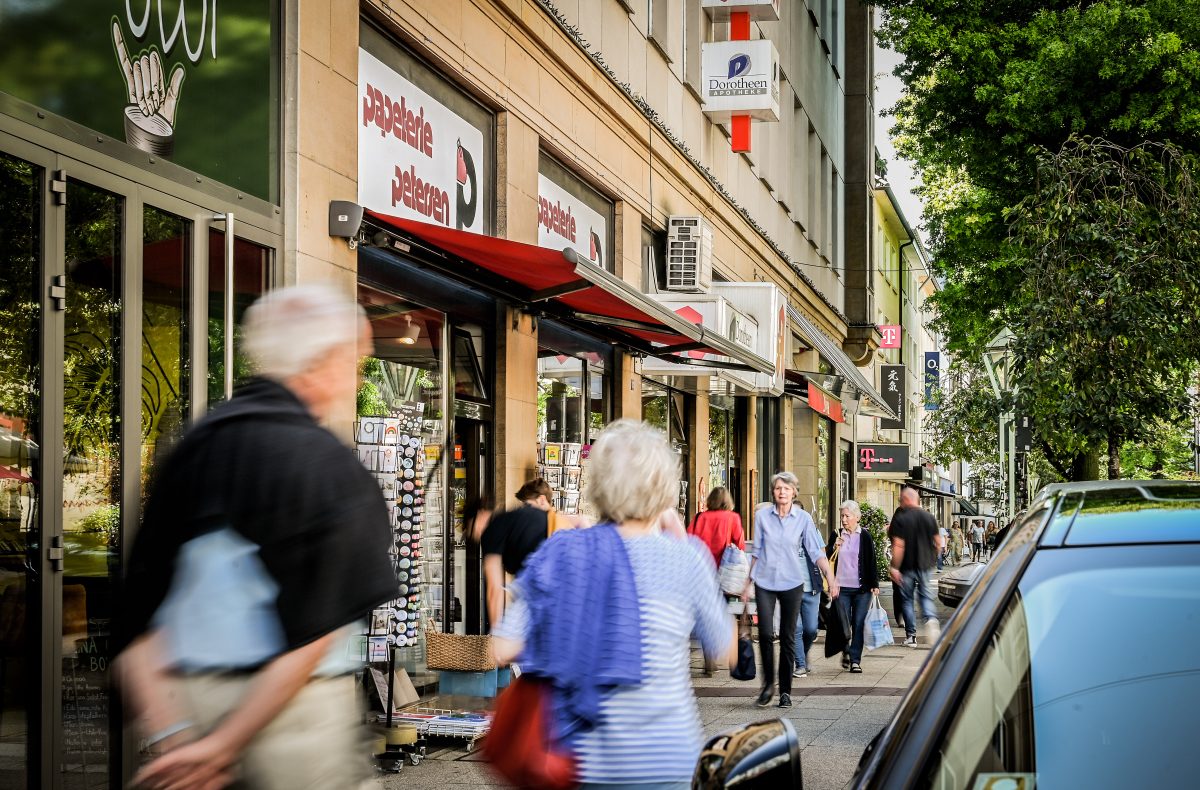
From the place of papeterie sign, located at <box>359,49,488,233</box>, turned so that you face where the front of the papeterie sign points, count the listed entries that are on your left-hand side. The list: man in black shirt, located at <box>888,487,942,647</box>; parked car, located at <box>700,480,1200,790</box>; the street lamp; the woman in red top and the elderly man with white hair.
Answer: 3

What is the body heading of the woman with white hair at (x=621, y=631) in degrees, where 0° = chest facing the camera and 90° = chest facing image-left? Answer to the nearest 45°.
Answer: approximately 180°

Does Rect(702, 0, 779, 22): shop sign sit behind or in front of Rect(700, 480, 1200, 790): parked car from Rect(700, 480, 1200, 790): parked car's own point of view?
behind

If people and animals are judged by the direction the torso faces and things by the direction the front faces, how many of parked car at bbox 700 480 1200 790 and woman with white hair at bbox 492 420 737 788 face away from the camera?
1
